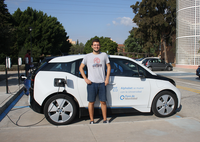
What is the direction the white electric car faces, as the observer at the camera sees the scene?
facing to the right of the viewer

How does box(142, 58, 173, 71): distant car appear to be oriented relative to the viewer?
to the viewer's right

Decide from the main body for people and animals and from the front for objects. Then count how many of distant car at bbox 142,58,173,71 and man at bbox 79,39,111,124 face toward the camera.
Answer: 1

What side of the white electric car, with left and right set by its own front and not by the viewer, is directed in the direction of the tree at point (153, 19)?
left

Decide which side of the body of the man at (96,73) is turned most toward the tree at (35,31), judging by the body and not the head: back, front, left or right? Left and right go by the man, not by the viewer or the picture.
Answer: back

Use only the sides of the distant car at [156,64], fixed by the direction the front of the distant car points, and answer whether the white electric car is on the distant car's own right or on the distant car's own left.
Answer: on the distant car's own right

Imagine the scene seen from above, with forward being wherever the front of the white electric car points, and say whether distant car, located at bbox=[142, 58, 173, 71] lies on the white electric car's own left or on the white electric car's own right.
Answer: on the white electric car's own left
